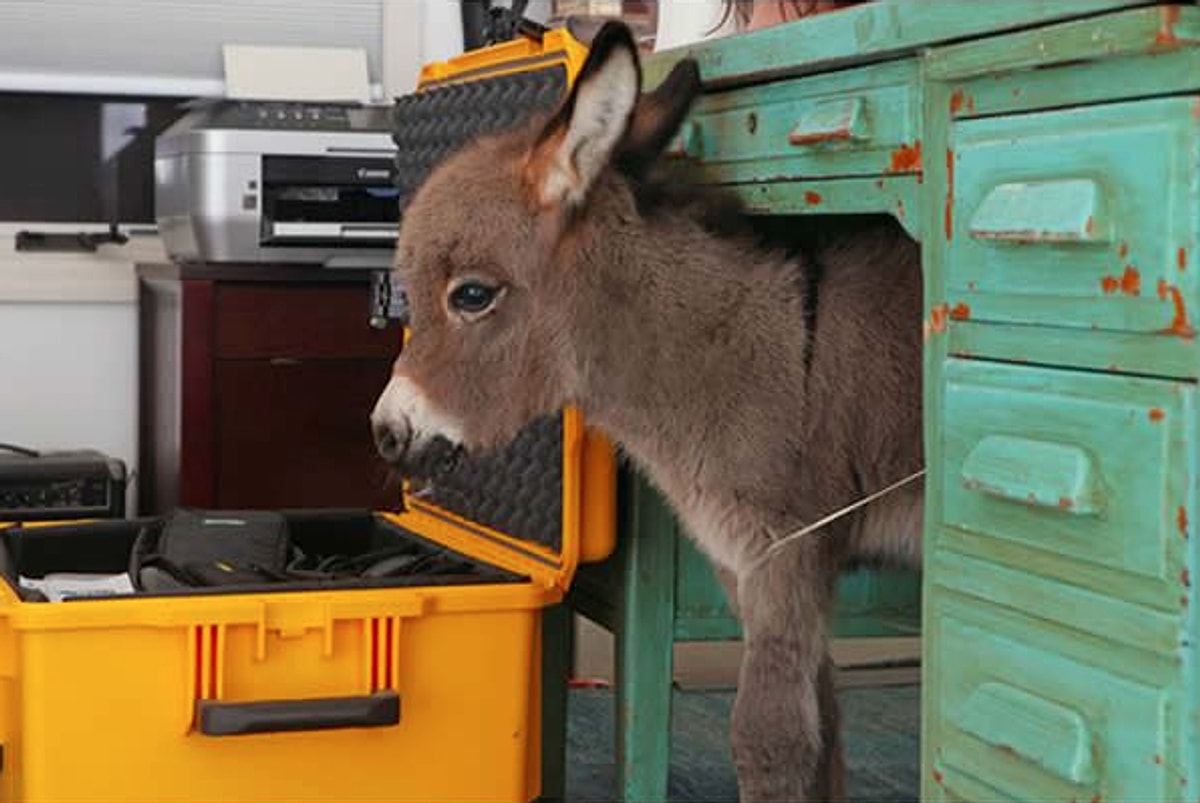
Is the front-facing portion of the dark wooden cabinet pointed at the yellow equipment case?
yes

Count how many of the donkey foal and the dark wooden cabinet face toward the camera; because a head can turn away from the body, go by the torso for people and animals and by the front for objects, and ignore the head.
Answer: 1

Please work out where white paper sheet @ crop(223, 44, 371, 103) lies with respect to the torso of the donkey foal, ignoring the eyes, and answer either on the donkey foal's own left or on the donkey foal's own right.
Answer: on the donkey foal's own right

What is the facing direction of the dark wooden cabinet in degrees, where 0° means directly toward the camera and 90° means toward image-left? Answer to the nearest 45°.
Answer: approximately 0°

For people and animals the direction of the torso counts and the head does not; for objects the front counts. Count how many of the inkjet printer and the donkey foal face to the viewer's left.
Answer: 1

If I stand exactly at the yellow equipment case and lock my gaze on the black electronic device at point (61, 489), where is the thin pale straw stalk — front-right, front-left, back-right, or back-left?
back-right

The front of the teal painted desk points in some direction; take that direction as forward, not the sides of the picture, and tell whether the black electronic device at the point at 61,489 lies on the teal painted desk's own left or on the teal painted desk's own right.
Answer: on the teal painted desk's own right

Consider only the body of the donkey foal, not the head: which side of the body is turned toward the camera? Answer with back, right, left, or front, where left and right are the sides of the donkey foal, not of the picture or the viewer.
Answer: left

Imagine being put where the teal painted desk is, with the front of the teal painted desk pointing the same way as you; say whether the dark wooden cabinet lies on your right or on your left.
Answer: on your right
